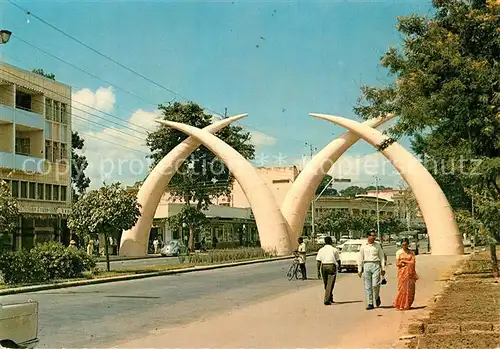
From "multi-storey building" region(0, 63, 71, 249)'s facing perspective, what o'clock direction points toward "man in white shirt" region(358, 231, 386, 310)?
The man in white shirt is roughly at 1 o'clock from the multi-storey building.

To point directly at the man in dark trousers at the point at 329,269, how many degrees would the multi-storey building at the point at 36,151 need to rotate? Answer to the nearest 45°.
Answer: approximately 45° to its right

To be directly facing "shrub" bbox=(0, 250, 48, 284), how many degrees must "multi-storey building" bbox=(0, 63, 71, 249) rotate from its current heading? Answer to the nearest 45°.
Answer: approximately 45° to its right

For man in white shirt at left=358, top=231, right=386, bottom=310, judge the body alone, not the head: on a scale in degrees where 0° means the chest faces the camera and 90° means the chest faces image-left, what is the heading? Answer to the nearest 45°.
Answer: approximately 0°

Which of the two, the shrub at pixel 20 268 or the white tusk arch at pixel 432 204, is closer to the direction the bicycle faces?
the shrub

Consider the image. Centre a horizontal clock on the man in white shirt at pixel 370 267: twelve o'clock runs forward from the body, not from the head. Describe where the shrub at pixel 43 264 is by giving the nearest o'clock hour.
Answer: The shrub is roughly at 4 o'clock from the man in white shirt.

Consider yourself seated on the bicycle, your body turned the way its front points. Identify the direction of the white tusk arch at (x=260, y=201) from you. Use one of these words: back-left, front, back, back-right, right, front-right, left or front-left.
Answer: back-right
